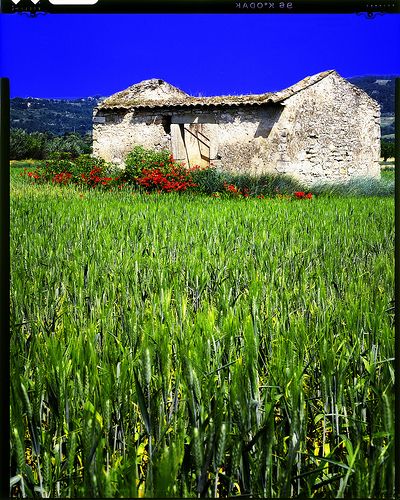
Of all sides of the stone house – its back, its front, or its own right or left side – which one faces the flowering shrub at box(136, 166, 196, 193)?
front

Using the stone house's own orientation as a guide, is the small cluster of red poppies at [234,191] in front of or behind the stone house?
in front

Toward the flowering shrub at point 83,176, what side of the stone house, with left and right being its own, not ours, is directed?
front

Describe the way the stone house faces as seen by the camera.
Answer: facing the viewer and to the left of the viewer
